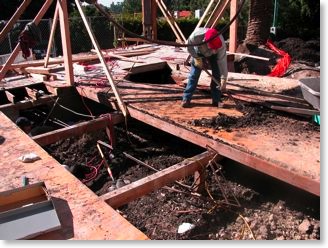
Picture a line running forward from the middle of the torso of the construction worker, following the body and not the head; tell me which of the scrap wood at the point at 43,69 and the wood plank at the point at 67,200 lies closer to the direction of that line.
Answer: the wood plank

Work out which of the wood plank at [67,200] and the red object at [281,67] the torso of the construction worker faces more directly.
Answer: the wood plank

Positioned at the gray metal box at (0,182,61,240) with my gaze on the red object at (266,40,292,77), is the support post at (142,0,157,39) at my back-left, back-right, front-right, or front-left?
front-left

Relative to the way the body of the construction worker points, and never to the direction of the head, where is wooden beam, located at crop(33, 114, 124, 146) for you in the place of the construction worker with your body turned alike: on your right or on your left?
on your right
